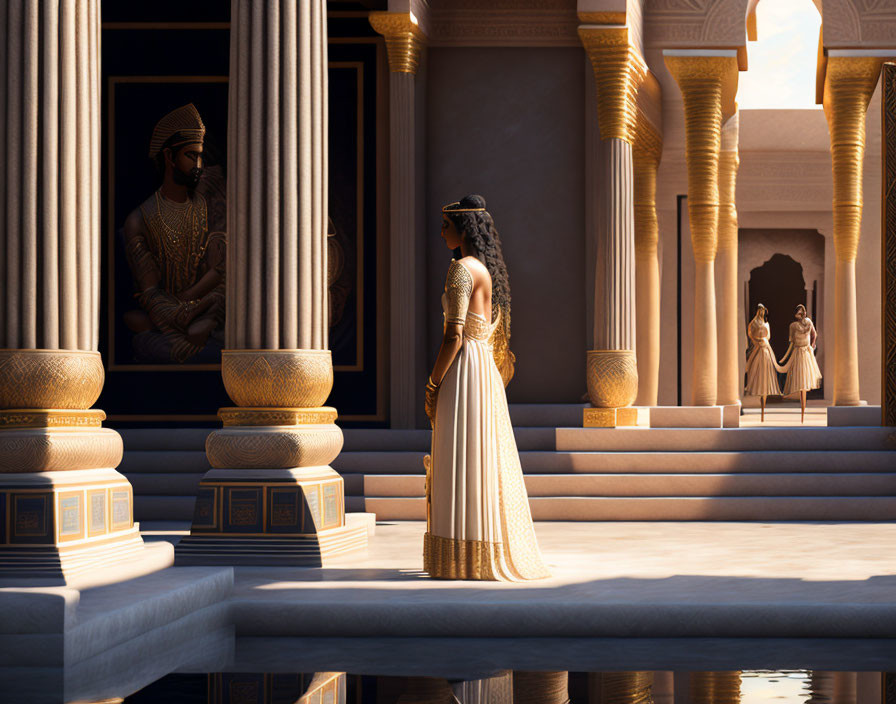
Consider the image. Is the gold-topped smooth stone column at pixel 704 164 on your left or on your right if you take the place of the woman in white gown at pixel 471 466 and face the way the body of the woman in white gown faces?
on your right

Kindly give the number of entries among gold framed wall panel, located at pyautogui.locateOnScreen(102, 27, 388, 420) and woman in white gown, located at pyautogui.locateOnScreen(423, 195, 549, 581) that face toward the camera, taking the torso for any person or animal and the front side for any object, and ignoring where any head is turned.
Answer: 1

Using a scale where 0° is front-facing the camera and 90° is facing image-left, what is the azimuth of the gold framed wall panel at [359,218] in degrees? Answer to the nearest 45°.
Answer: approximately 0°

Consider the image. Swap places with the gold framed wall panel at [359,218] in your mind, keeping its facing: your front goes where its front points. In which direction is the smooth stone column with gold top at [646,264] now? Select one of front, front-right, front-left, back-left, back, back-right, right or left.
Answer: back-left

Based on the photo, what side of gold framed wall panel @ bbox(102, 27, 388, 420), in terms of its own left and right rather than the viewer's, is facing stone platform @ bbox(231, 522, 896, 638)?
front

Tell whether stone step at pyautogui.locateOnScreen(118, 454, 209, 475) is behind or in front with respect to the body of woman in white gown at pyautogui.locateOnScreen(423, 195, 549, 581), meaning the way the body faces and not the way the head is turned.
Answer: in front

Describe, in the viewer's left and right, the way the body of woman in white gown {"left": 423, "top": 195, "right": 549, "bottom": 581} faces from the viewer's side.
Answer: facing away from the viewer and to the left of the viewer

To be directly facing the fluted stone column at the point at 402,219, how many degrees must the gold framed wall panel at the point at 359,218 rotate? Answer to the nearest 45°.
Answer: approximately 45° to its left

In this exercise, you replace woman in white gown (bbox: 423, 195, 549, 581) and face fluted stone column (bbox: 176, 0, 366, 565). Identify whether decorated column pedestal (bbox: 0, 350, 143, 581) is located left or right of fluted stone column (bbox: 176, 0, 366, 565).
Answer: left

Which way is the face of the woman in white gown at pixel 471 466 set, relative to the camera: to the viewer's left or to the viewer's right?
to the viewer's left

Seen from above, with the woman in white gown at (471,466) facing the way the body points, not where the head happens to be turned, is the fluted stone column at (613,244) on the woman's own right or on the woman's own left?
on the woman's own right

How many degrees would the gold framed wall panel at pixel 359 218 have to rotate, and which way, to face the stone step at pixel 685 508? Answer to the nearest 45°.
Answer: approximately 45° to its left

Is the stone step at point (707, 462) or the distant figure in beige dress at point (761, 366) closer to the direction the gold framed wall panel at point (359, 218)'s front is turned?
the stone step

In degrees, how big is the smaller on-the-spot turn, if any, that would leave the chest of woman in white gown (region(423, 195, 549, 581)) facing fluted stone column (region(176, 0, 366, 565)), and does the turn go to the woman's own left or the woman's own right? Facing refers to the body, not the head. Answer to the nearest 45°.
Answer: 0° — they already face it
